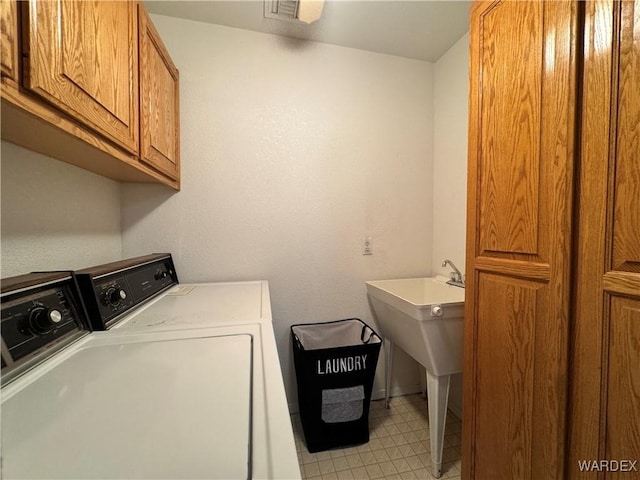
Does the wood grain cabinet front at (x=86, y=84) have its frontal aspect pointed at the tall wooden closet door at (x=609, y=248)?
yes

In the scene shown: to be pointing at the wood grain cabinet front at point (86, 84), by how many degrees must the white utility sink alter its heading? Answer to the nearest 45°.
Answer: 0° — it already faces it

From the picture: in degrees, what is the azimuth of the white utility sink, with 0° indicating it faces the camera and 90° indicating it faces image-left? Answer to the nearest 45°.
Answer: approximately 45°

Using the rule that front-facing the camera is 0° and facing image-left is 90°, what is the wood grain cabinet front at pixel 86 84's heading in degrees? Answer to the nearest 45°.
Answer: approximately 315°

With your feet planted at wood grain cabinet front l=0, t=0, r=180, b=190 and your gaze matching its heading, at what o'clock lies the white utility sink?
The white utility sink is roughly at 11 o'clock from the wood grain cabinet front.

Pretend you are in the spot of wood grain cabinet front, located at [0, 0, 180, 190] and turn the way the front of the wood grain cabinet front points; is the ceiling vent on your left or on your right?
on your left
